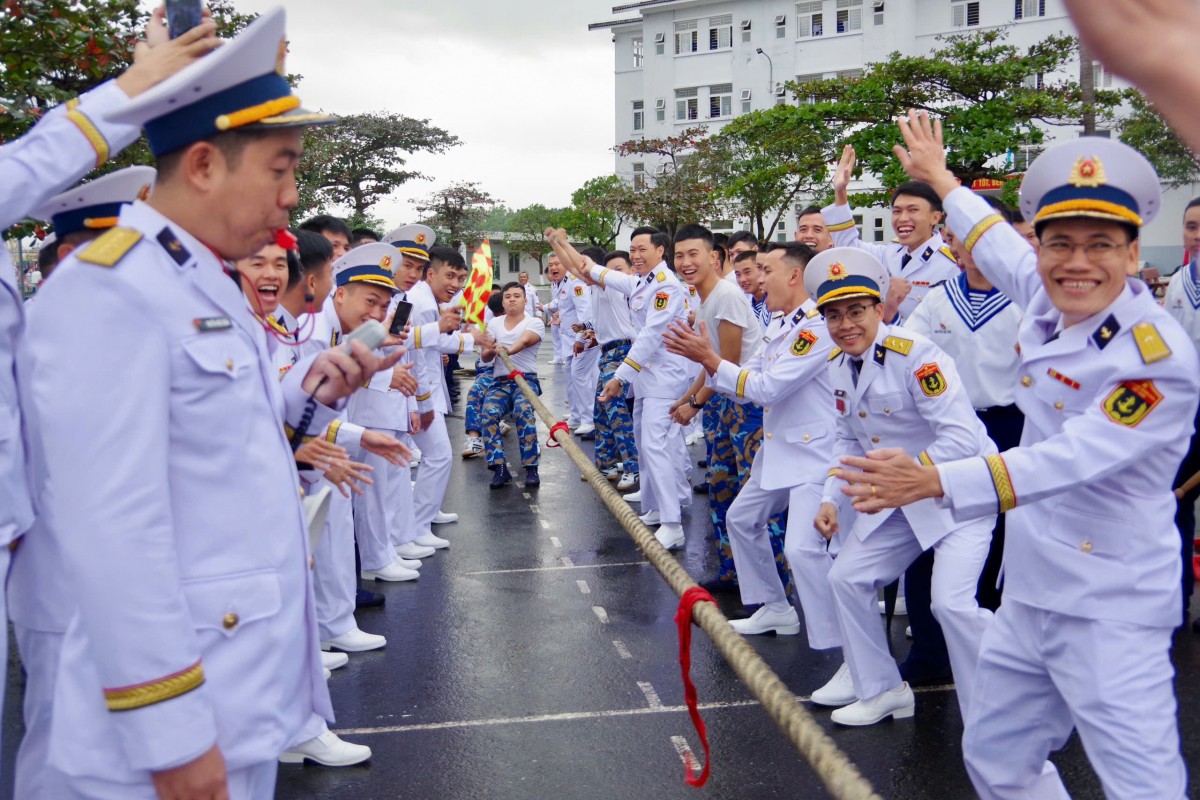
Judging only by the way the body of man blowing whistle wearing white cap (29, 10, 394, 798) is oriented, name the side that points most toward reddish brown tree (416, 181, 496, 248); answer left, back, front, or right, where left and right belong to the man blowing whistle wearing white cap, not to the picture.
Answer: left

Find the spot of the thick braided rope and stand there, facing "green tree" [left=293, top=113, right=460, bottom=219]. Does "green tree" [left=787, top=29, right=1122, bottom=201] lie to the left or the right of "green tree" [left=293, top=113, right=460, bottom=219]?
right

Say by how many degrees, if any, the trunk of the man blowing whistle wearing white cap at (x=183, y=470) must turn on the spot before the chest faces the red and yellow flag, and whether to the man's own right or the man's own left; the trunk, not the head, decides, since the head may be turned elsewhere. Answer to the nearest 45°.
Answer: approximately 90° to the man's own left

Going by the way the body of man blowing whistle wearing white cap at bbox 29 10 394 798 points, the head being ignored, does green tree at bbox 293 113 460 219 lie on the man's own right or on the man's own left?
on the man's own left

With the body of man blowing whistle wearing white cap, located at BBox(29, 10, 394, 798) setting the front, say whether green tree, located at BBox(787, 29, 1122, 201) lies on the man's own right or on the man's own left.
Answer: on the man's own left

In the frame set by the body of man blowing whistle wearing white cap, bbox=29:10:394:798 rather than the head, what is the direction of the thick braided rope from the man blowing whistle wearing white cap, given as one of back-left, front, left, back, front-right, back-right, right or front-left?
front

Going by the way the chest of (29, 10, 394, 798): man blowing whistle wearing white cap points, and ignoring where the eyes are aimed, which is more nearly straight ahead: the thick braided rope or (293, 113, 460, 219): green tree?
the thick braided rope

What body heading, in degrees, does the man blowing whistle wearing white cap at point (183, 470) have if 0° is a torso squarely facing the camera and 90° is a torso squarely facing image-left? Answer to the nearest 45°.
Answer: approximately 270°

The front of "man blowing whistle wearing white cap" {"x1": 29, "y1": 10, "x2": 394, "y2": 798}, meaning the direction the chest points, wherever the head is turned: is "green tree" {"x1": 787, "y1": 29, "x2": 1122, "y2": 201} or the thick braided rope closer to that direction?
the thick braided rope
